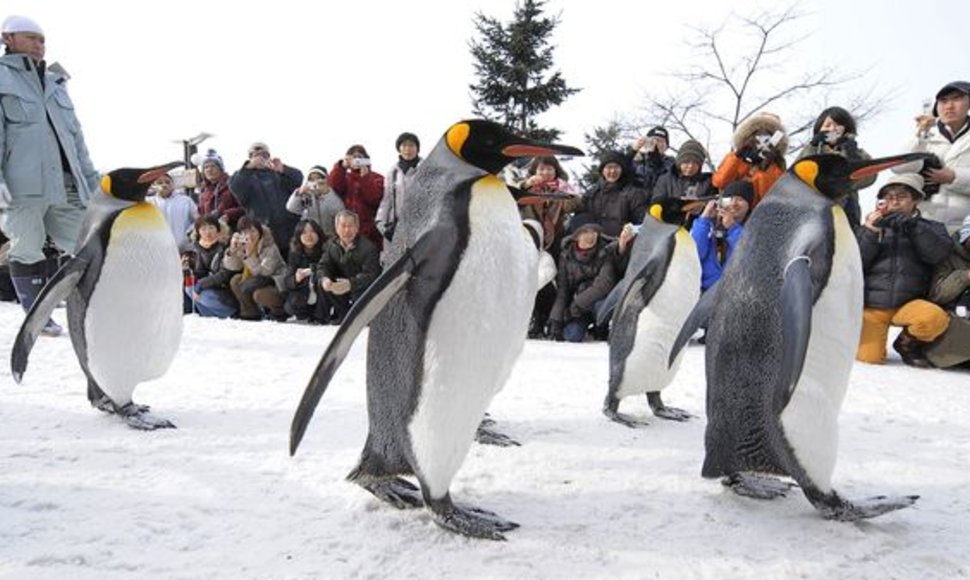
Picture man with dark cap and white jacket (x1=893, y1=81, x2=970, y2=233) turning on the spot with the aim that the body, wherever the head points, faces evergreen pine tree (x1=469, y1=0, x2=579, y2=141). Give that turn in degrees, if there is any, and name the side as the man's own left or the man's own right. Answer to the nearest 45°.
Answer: approximately 90° to the man's own right

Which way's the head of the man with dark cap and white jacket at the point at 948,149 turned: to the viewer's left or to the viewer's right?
to the viewer's left

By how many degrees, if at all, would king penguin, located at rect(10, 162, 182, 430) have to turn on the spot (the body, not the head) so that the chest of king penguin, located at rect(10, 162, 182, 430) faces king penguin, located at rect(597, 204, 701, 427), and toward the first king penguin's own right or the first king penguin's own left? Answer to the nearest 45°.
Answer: approximately 45° to the first king penguin's own left

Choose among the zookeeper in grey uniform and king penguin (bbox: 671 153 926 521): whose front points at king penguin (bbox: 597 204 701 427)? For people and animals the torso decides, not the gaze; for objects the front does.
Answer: the zookeeper in grey uniform

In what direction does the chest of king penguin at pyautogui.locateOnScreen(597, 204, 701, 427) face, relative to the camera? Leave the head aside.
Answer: to the viewer's right

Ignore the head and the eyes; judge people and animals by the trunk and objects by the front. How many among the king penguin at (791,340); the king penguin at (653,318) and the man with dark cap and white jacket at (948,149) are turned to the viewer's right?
2

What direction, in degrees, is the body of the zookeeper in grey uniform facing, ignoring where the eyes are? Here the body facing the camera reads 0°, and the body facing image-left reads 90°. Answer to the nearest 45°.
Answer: approximately 315°

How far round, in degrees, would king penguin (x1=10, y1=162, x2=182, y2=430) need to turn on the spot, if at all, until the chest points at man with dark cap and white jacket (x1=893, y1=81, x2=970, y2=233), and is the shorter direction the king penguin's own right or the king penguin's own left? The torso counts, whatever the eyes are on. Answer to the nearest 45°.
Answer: approximately 45° to the king penguin's own left

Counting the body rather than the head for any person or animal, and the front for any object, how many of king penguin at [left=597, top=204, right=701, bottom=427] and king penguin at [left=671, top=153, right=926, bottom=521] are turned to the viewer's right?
2

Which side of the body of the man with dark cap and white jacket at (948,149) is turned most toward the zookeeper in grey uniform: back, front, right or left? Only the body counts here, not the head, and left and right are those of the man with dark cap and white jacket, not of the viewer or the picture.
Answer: front

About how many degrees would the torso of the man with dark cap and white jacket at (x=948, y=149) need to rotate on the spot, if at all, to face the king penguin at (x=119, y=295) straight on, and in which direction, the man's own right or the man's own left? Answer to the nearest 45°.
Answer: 0° — they already face it

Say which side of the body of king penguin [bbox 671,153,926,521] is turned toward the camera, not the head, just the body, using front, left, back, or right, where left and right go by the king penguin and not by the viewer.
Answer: right

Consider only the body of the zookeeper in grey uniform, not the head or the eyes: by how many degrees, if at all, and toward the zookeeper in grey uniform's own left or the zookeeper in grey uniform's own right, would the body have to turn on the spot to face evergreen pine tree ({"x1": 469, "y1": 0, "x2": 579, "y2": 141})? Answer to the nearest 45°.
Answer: approximately 90° to the zookeeper in grey uniform's own left
